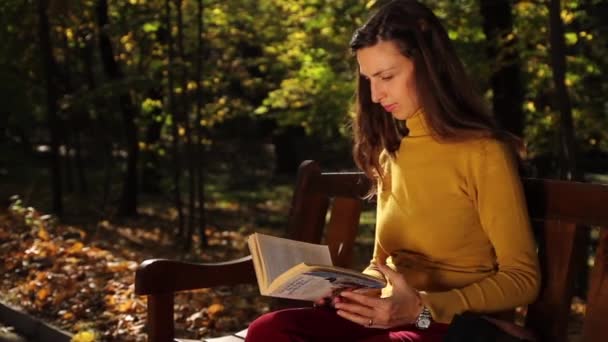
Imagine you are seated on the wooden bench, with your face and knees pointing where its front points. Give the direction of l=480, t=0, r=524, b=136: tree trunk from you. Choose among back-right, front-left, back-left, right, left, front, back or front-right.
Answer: back-right

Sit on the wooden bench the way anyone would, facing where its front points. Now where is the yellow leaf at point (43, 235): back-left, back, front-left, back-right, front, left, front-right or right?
right

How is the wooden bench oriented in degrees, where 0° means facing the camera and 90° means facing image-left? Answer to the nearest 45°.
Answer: approximately 45°

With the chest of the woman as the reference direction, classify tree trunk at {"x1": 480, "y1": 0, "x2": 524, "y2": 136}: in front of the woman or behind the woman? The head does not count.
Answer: behind

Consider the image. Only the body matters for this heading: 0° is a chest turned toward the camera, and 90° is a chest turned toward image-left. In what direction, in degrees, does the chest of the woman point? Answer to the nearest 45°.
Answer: approximately 45°
